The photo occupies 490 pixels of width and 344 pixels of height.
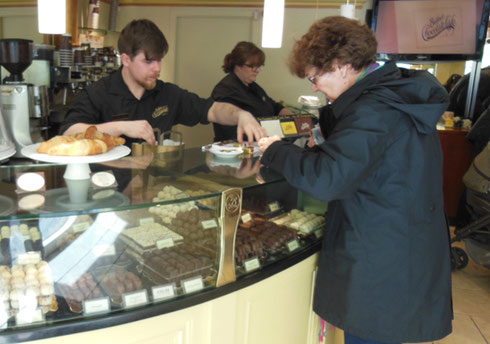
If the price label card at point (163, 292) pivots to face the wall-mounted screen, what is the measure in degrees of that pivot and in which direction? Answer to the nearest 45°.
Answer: approximately 135° to its left

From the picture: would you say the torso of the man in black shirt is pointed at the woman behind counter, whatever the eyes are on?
no

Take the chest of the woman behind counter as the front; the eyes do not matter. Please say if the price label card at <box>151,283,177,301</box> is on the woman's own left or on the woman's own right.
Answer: on the woman's own right

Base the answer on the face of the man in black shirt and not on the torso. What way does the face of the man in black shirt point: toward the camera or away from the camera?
toward the camera

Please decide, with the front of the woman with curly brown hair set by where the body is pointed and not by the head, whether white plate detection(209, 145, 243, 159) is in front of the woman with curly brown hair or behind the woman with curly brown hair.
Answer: in front

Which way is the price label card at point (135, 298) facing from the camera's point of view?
toward the camera

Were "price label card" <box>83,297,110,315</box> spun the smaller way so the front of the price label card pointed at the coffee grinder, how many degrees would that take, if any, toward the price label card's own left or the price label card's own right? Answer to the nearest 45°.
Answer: approximately 180°

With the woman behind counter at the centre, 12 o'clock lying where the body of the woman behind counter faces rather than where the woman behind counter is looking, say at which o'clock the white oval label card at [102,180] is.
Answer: The white oval label card is roughly at 2 o'clock from the woman behind counter.

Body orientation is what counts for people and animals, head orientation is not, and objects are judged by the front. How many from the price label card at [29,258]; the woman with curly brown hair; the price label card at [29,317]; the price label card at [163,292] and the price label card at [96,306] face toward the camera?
4

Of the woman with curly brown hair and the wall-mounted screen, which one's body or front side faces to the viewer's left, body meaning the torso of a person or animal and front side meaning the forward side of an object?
the woman with curly brown hair

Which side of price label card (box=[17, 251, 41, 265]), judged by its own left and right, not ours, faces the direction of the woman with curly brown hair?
left

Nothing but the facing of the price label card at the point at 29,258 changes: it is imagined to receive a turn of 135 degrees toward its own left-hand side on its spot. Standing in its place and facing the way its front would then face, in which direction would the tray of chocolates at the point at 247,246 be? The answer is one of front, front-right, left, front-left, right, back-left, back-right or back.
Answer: front-right

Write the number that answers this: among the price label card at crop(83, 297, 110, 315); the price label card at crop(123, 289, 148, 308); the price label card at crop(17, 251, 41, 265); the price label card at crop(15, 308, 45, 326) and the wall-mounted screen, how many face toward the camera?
5

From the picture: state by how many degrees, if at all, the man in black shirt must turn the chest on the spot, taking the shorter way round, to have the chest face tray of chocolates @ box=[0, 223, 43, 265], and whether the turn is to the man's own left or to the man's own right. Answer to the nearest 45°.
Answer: approximately 45° to the man's own right

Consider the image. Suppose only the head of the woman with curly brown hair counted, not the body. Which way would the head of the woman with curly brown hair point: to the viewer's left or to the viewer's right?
to the viewer's left

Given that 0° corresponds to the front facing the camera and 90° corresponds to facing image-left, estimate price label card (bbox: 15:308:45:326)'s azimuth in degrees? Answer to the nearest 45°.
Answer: approximately 0°

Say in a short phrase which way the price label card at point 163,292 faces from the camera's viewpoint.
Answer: facing the viewer
